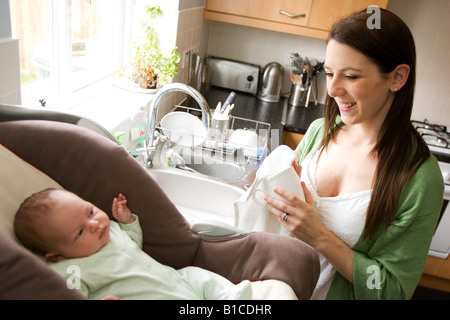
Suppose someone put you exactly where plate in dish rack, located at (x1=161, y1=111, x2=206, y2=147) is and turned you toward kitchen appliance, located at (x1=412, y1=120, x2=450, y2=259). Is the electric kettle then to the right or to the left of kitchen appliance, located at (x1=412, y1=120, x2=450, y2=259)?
left

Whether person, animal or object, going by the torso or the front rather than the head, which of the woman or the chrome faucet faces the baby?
the woman

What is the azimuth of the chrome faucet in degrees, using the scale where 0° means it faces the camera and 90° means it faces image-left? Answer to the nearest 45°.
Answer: approximately 270°

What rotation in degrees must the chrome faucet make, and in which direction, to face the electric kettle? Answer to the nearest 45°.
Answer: approximately 45° to its left

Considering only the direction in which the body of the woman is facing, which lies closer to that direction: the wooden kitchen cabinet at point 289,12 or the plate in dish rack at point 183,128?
the plate in dish rack

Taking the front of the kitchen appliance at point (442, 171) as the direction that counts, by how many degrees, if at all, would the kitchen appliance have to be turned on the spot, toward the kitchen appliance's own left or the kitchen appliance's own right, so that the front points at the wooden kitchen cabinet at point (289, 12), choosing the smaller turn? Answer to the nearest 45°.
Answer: approximately 90° to the kitchen appliance's own right

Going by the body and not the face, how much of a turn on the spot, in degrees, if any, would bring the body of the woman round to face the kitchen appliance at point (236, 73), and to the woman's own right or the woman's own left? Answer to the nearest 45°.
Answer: approximately 90° to the woman's own right
